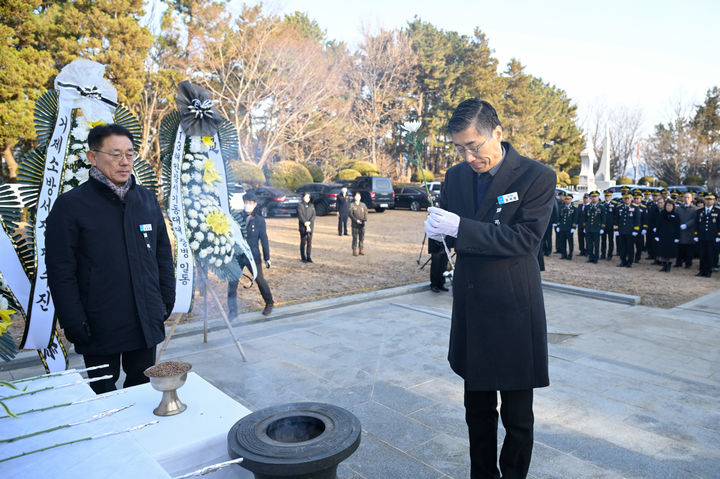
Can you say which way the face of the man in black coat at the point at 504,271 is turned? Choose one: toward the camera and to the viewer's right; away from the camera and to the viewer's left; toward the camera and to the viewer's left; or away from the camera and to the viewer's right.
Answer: toward the camera and to the viewer's left

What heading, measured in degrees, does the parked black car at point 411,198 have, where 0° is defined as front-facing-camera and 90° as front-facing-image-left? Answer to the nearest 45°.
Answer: approximately 135°

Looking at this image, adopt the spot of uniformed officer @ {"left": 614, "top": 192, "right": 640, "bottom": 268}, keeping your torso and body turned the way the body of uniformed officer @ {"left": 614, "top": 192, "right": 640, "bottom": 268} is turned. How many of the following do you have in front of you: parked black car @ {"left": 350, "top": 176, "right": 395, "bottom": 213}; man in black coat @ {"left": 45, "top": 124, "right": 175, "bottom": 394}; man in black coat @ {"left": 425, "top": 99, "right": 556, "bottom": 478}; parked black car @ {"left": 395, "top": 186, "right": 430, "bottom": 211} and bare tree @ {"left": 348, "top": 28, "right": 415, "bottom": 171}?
2

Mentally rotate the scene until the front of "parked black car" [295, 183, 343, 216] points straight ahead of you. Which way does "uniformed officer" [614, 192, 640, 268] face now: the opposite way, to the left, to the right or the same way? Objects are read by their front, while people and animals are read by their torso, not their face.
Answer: to the left

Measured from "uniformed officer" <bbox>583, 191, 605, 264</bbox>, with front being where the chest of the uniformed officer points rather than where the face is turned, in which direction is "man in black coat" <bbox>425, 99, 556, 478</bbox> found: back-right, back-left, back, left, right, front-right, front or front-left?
front

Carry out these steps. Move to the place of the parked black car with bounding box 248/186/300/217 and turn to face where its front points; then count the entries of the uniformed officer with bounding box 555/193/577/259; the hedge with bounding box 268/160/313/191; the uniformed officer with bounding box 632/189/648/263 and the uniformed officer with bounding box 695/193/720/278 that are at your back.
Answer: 3

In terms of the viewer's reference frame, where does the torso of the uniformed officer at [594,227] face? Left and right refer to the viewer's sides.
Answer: facing the viewer

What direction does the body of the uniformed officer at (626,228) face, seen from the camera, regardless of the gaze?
toward the camera

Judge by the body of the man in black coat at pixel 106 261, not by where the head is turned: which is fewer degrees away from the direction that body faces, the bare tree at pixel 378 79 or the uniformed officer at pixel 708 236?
the uniformed officer
